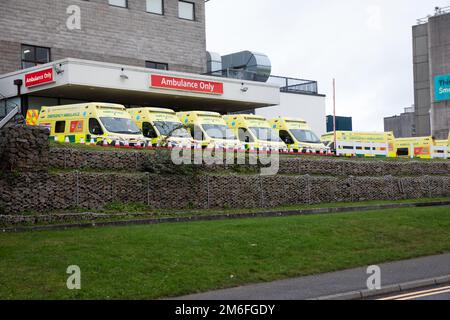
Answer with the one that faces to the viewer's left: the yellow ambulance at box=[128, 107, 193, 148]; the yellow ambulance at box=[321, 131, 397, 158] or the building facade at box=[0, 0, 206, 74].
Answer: the yellow ambulance at box=[321, 131, 397, 158]

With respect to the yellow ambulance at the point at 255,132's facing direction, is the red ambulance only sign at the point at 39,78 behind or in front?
behind

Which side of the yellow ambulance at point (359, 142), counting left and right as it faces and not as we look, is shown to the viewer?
left

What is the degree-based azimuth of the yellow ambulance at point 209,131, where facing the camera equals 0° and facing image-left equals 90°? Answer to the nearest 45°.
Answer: approximately 315°

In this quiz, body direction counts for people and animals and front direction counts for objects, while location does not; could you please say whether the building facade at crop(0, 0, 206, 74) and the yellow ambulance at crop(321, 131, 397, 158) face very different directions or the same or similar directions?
very different directions

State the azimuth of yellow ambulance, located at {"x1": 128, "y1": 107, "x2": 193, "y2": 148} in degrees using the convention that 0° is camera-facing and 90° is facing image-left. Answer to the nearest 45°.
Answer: approximately 315°

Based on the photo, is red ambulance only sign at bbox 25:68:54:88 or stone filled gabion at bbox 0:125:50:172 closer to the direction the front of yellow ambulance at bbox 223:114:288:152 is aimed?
the stone filled gabion
